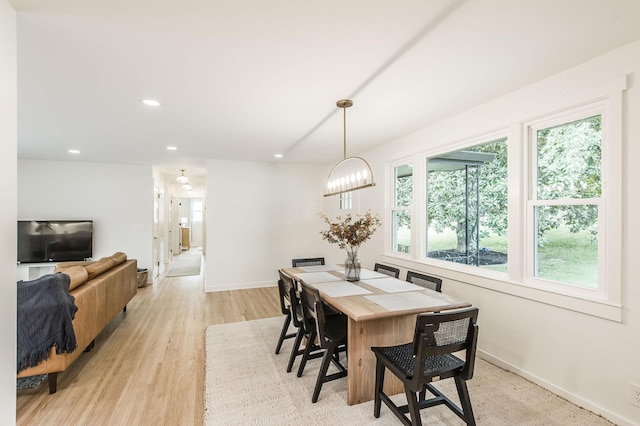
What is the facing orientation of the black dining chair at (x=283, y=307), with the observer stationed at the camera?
facing to the right of the viewer

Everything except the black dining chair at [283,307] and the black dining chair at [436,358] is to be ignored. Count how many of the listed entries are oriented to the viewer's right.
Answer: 1

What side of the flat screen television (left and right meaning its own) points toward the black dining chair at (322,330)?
front

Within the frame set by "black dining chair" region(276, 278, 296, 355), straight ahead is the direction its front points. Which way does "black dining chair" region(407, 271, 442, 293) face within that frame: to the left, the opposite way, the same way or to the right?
the opposite way

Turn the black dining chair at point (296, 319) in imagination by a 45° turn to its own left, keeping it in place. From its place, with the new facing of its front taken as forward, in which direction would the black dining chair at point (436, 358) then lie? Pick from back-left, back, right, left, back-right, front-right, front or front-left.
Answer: back-right

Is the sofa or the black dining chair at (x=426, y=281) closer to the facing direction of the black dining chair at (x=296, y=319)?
the black dining chair

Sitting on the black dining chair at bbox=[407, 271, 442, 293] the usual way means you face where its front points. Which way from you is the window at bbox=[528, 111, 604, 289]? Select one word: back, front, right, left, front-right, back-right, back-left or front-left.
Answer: back-left

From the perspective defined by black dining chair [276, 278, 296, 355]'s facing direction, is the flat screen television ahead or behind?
behind

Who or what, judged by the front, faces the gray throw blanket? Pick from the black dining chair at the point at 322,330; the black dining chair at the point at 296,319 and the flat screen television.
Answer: the flat screen television

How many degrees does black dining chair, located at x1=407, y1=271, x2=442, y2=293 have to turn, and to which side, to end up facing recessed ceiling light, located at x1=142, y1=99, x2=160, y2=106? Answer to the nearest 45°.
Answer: approximately 45° to its right

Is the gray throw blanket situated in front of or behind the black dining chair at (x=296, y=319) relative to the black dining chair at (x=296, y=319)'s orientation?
behind

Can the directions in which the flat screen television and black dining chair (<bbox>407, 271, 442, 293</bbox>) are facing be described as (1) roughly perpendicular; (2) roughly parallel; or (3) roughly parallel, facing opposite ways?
roughly perpendicular
